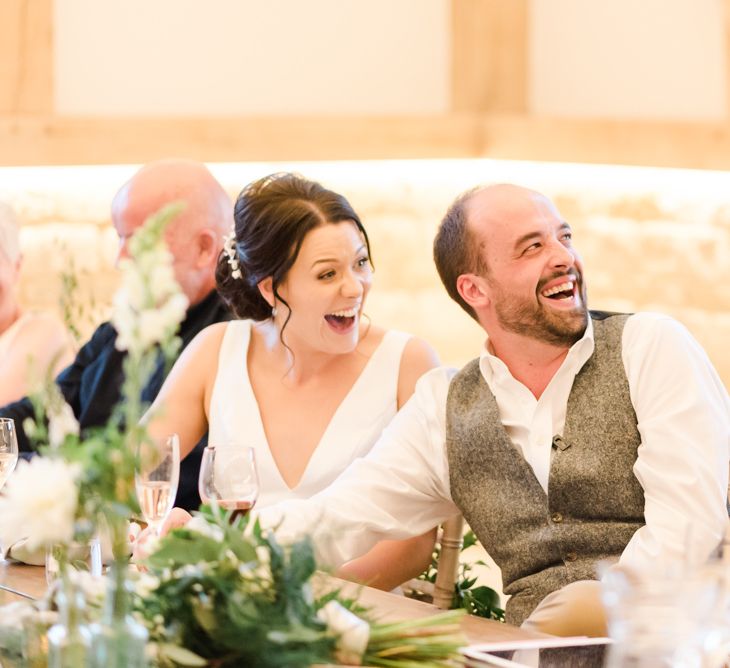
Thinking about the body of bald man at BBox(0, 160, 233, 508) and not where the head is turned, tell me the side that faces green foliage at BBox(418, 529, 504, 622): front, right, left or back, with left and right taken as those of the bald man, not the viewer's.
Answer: left

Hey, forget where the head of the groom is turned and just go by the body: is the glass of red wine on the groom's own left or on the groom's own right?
on the groom's own right

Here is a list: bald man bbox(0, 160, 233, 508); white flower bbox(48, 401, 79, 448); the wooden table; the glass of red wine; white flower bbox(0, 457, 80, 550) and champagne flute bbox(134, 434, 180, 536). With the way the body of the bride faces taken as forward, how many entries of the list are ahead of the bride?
5

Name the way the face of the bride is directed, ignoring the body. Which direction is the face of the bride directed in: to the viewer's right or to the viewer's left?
to the viewer's right

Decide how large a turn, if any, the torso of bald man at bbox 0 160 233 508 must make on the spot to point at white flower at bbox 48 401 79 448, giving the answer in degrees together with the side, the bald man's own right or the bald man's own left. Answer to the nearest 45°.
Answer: approximately 45° to the bald man's own left

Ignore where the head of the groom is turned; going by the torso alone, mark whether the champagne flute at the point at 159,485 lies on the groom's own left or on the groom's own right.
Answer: on the groom's own right

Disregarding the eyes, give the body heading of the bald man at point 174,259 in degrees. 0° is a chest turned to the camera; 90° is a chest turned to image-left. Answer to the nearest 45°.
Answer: approximately 45°

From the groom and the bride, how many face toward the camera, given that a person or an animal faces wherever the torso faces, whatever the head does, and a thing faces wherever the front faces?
2

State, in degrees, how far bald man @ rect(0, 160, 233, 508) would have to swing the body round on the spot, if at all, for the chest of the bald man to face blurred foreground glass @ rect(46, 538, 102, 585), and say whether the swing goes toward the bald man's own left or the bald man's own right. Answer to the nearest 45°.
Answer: approximately 45° to the bald man's own left
